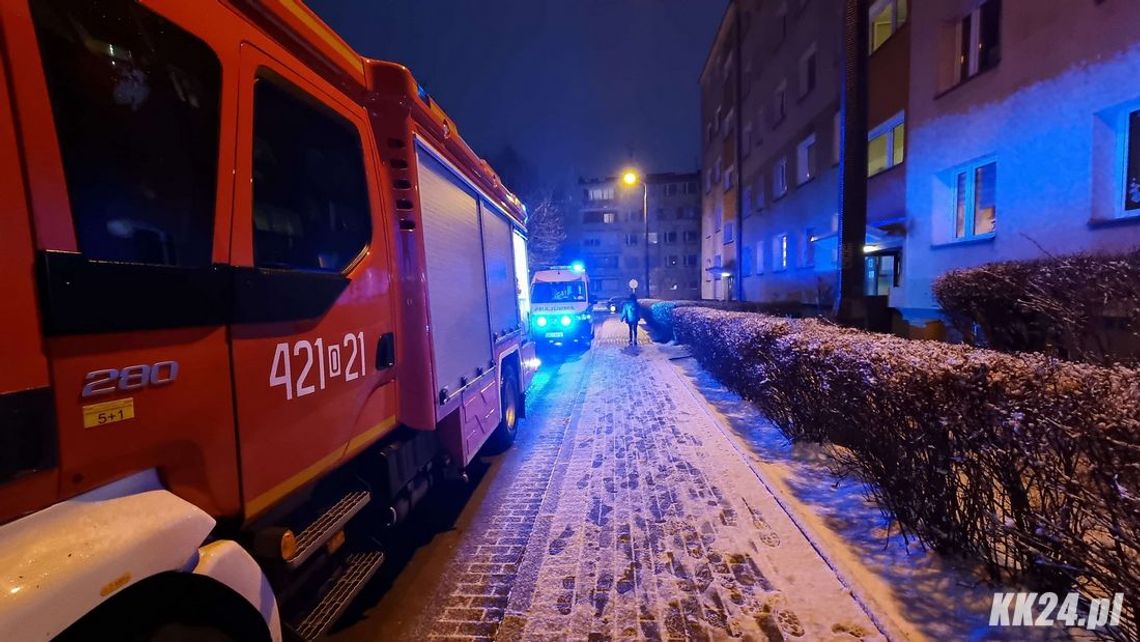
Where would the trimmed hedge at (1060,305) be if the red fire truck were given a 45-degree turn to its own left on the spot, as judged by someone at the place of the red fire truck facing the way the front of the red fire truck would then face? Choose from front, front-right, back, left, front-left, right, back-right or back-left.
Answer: left

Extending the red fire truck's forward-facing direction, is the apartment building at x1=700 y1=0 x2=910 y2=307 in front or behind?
behind

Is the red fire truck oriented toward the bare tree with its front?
no

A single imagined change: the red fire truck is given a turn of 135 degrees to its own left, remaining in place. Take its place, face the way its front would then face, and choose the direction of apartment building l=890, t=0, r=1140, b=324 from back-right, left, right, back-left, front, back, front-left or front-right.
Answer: front

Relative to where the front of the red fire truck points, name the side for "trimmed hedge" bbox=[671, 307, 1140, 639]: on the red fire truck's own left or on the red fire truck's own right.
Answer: on the red fire truck's own left

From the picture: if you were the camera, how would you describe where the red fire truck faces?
facing the viewer and to the left of the viewer

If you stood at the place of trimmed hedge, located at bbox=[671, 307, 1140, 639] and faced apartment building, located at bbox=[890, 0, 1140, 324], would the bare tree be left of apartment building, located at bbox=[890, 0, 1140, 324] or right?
left
